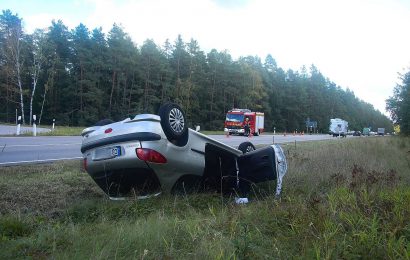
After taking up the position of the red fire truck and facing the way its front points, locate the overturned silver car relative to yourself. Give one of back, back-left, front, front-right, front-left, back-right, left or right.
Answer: front-left

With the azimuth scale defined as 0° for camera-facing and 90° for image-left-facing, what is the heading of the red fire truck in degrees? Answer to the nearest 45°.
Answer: approximately 45°
